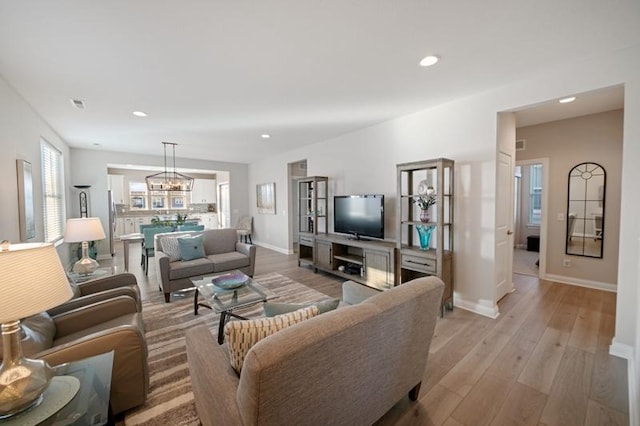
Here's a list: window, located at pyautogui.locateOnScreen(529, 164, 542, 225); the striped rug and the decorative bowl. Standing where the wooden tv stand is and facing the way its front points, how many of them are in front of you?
2

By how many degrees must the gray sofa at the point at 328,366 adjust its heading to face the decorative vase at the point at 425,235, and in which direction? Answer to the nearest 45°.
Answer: approximately 90° to its right

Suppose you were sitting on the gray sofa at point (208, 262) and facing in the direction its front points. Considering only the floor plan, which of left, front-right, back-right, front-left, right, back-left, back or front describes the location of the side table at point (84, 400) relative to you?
front-right

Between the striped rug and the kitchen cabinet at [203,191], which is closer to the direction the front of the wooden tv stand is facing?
the striped rug

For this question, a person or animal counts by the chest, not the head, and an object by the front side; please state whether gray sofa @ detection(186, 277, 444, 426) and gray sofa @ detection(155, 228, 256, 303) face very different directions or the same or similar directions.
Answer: very different directions

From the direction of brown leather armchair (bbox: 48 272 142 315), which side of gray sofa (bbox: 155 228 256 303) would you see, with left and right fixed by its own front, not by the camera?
right

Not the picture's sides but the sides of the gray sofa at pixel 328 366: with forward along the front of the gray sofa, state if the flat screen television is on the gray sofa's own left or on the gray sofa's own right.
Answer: on the gray sofa's own right

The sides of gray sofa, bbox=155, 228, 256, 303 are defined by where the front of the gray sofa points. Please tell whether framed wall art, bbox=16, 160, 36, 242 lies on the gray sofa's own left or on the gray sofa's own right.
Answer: on the gray sofa's own right

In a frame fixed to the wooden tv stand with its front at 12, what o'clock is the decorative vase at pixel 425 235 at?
The decorative vase is roughly at 9 o'clock from the wooden tv stand.

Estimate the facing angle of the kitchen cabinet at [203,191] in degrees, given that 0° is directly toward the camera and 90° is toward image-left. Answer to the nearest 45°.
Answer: approximately 0°

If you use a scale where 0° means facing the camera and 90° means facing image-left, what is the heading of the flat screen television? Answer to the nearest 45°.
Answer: approximately 45°

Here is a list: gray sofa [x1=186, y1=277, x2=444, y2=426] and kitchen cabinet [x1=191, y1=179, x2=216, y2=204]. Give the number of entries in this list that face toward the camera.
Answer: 1

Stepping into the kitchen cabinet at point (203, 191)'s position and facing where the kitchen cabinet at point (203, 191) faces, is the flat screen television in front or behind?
in front

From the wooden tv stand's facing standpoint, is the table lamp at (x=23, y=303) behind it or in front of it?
in front
